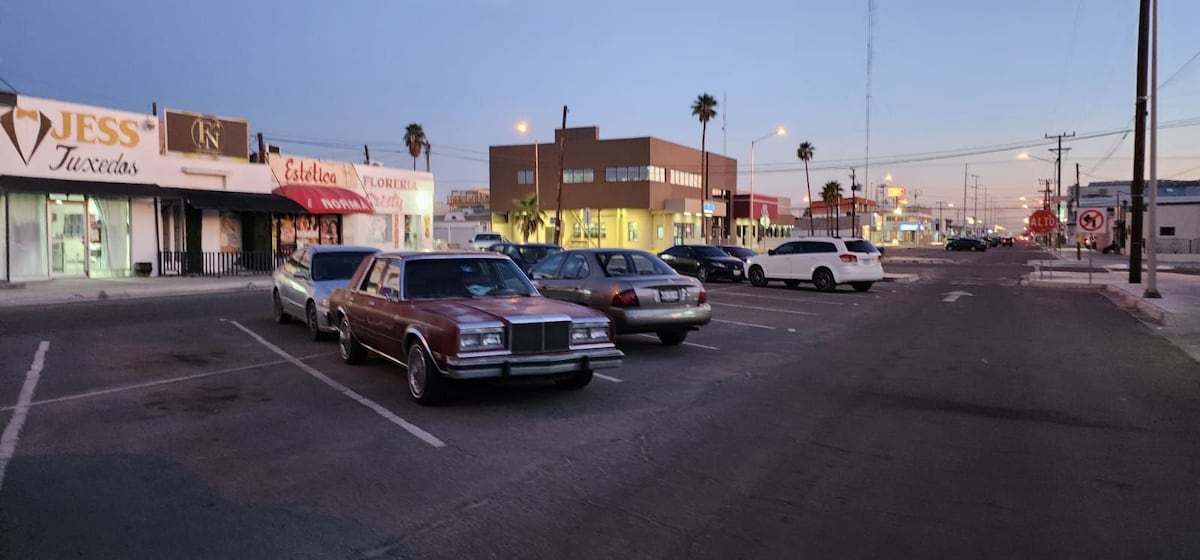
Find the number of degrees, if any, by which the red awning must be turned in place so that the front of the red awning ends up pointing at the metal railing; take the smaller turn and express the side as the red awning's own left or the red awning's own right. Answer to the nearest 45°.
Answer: approximately 90° to the red awning's own right

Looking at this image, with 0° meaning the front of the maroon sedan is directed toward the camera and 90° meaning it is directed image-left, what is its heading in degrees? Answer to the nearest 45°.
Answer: approximately 315°

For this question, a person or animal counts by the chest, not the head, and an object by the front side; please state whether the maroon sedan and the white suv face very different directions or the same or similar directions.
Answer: very different directions

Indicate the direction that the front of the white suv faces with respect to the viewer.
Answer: facing away from the viewer and to the left of the viewer

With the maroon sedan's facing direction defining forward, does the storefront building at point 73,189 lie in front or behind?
behind

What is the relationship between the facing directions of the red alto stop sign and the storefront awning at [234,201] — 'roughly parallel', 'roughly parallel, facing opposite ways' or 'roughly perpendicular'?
roughly perpendicular

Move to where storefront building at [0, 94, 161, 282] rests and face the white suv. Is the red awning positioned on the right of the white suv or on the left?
left

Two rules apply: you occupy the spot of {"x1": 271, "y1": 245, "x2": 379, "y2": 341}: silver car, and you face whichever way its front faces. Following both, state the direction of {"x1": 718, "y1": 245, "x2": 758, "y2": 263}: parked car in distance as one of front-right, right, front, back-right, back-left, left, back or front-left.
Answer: left

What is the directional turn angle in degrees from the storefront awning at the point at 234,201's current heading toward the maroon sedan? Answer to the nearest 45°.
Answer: approximately 45° to its right

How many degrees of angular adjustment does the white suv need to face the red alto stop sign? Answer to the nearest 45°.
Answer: approximately 90° to its right

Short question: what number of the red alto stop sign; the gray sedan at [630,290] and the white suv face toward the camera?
1

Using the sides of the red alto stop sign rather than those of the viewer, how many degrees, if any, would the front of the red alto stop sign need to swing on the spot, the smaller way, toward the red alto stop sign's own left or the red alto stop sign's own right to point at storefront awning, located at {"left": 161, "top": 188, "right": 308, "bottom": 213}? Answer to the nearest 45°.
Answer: approximately 45° to the red alto stop sign's own right

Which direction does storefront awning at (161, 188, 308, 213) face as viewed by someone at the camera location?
facing the viewer and to the right of the viewer

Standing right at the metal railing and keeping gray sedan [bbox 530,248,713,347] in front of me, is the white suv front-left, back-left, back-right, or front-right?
front-left

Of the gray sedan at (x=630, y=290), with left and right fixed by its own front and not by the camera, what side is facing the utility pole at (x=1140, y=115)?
right

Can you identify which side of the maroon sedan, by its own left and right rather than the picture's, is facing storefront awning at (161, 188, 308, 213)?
back

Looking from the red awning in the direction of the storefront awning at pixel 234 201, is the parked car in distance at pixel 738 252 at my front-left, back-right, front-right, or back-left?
back-left

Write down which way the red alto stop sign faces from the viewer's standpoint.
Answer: facing the viewer

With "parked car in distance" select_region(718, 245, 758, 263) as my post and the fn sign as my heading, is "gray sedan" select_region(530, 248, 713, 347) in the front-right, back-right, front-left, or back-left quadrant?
front-left
